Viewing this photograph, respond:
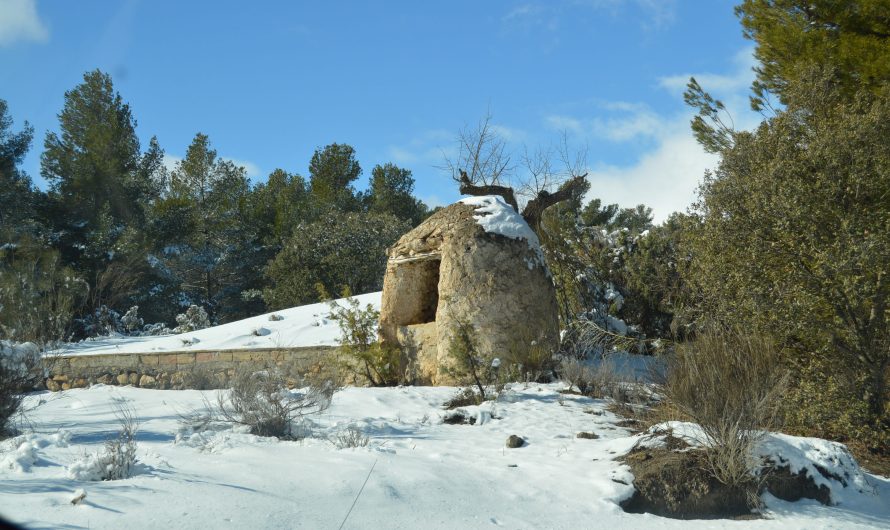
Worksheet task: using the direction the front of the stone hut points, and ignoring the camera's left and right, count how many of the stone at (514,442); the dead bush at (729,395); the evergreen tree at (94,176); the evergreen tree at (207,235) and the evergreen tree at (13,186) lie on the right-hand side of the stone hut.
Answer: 3

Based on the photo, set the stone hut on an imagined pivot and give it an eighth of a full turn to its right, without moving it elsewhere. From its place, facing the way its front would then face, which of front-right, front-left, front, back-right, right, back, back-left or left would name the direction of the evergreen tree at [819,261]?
back-left

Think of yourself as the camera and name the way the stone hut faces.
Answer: facing the viewer and to the left of the viewer

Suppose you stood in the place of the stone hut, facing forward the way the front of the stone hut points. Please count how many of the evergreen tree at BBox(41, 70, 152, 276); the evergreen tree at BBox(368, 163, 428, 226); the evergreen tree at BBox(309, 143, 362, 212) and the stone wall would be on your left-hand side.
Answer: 0

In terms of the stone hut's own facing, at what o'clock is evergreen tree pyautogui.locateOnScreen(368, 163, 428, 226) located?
The evergreen tree is roughly at 4 o'clock from the stone hut.

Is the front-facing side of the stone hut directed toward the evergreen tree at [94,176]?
no

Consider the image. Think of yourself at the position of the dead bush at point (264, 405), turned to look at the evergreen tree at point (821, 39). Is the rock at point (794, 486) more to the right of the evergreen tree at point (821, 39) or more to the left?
right

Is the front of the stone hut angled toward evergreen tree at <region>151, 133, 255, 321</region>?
no

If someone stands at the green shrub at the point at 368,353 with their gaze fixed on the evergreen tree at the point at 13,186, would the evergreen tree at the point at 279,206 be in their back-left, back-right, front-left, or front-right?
front-right

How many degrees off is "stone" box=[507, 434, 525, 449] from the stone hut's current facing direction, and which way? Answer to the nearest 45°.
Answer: approximately 45° to its left

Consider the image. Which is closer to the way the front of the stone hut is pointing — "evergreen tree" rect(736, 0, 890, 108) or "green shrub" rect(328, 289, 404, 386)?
the green shrub

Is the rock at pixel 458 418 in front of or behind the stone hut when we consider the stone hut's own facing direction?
in front

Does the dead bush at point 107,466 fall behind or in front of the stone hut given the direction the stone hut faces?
in front

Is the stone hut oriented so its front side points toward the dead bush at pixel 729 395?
no

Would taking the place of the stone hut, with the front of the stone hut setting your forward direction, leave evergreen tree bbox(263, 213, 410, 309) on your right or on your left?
on your right
